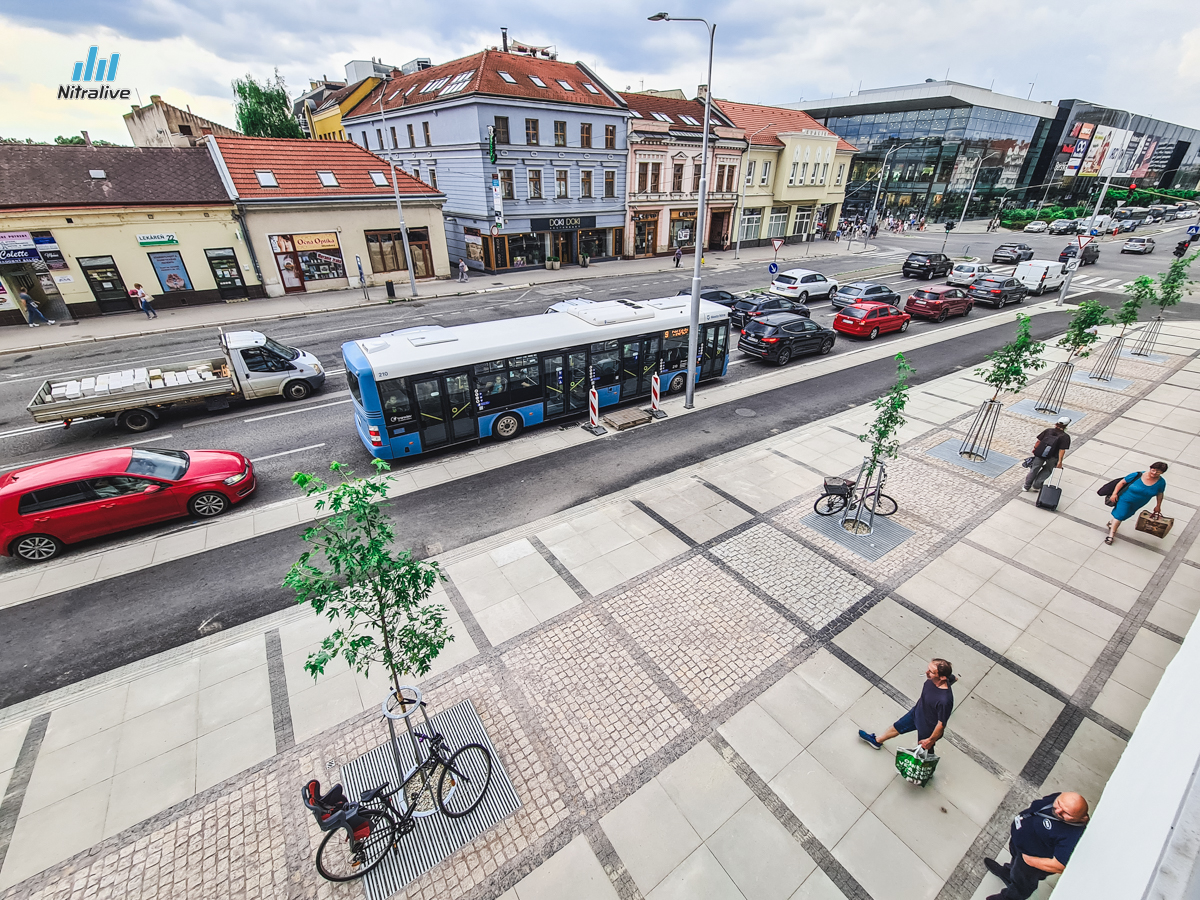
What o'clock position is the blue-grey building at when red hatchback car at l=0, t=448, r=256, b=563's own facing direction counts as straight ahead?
The blue-grey building is roughly at 11 o'clock from the red hatchback car.

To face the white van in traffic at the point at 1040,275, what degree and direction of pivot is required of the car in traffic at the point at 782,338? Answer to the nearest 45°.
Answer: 0° — it already faces it

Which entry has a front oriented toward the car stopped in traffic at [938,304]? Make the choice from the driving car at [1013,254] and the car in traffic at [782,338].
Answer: the car in traffic at [782,338]

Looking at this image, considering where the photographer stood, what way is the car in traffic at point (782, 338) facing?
facing away from the viewer and to the right of the viewer

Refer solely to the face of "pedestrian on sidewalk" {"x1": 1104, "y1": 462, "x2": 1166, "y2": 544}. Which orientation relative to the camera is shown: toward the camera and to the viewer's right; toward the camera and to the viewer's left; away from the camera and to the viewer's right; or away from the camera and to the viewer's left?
toward the camera and to the viewer's left

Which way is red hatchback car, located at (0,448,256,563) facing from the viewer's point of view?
to the viewer's right

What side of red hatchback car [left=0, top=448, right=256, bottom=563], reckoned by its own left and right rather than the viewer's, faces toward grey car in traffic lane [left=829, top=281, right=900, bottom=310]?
front

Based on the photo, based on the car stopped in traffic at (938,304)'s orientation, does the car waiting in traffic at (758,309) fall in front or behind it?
behind

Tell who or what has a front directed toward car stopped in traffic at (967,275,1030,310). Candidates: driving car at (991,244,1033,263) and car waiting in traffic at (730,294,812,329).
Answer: car waiting in traffic at (730,294,812,329)

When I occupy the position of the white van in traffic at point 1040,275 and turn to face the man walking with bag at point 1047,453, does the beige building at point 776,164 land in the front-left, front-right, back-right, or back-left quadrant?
back-right

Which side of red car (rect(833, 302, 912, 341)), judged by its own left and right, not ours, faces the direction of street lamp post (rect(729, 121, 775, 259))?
left

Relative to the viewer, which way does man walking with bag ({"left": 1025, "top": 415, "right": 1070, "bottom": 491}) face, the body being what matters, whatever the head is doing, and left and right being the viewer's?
facing away from the viewer and to the right of the viewer
